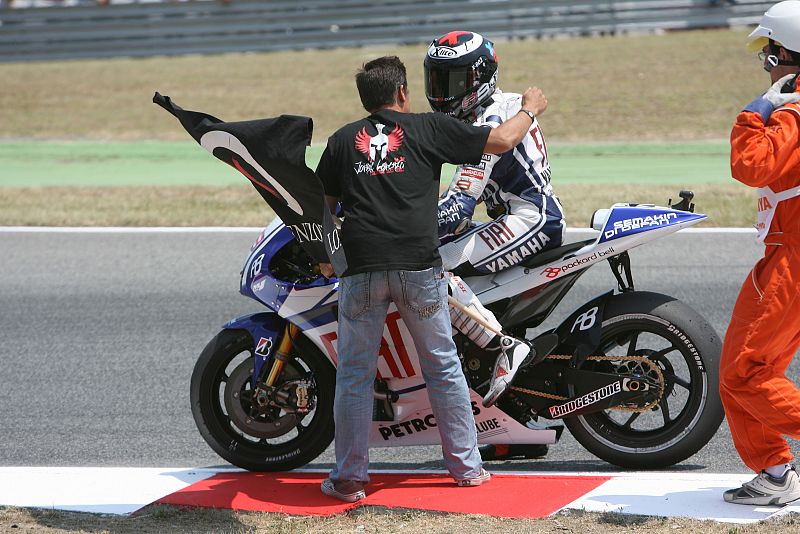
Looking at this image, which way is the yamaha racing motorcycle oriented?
to the viewer's left

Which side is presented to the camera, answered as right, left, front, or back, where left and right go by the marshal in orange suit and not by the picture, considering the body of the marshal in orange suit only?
left

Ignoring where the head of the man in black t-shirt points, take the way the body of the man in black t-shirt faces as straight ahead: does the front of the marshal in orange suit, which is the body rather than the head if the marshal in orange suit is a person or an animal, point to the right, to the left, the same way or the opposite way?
to the left

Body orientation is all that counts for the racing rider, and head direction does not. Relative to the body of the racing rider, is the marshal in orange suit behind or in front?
behind

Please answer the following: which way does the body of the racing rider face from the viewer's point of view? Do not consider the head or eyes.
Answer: to the viewer's left

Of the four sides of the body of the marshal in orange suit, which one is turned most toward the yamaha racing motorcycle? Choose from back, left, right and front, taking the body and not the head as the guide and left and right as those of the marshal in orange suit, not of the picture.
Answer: front

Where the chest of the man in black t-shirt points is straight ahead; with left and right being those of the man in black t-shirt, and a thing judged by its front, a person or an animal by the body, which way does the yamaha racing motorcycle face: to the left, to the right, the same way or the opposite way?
to the left

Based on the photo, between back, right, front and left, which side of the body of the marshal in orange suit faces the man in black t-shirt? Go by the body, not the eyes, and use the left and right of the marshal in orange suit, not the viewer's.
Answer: front

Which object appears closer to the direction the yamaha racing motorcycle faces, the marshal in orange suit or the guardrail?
the guardrail

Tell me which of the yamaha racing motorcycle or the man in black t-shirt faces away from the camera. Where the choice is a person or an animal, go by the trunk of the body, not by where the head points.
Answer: the man in black t-shirt

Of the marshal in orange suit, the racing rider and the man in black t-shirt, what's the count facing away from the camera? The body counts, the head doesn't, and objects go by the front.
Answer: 1

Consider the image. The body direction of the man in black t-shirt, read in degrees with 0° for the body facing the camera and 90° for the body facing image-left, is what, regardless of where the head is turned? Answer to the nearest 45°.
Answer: approximately 180°

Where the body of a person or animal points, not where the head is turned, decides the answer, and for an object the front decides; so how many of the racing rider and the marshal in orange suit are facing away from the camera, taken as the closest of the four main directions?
0

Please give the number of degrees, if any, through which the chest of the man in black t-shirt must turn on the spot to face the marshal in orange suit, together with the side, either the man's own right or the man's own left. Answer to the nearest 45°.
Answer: approximately 90° to the man's own right

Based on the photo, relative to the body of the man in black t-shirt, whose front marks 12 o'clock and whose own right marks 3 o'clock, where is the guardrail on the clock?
The guardrail is roughly at 12 o'clock from the man in black t-shirt.
